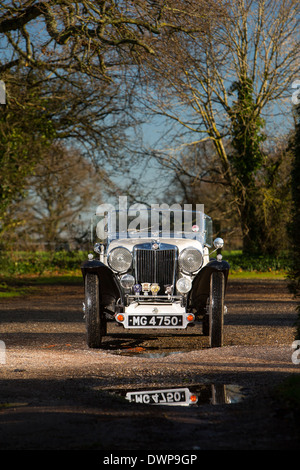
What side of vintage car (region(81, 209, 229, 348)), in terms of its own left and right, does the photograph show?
front

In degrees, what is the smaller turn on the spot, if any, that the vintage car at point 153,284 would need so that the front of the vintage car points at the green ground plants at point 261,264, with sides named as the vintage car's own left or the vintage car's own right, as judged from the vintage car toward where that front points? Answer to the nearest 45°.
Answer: approximately 180°
